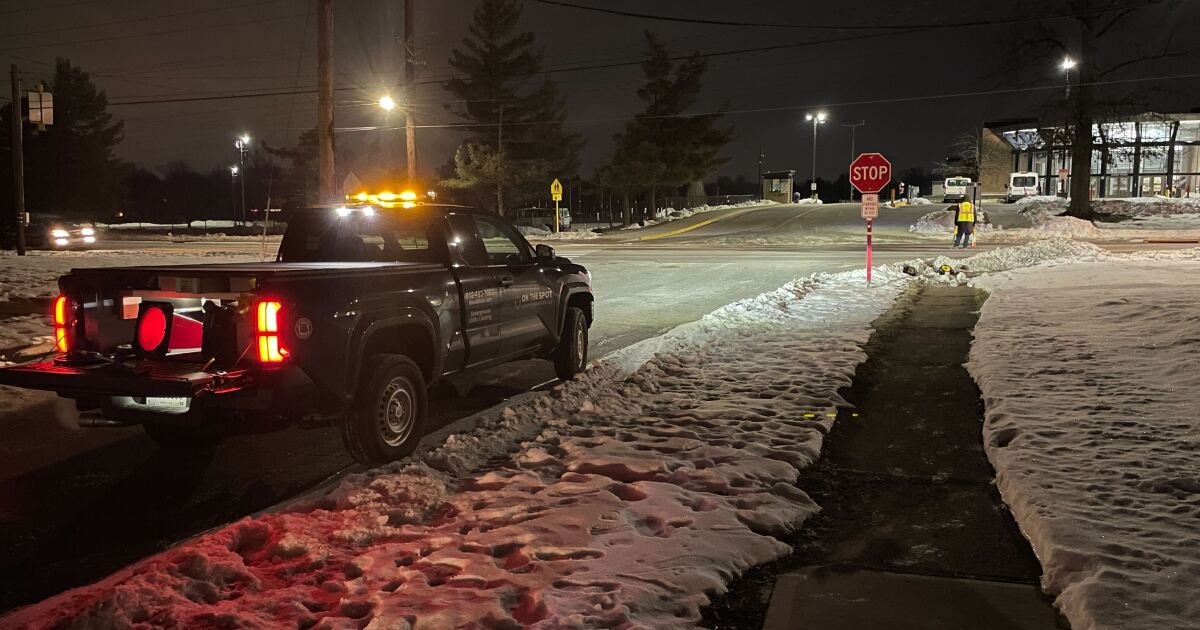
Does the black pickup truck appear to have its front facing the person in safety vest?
yes

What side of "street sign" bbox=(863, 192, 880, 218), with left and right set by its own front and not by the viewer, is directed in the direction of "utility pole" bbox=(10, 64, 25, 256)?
right

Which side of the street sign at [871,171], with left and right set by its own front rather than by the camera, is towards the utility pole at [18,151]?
right

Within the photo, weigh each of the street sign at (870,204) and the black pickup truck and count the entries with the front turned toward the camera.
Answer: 1

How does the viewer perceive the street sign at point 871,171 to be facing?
facing the viewer

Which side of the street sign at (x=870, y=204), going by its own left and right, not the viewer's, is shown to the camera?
front

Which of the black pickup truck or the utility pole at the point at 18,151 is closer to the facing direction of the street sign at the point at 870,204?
the black pickup truck

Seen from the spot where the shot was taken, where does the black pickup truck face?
facing away from the viewer and to the right of the viewer

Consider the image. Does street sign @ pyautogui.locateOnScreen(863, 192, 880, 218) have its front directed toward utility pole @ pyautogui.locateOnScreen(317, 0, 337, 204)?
no

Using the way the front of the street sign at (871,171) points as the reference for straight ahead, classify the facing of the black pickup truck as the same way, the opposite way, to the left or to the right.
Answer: the opposite way

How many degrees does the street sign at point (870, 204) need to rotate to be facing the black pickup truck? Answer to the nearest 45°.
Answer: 0° — it already faces it

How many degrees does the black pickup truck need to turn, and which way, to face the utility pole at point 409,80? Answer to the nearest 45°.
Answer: approximately 45° to its left

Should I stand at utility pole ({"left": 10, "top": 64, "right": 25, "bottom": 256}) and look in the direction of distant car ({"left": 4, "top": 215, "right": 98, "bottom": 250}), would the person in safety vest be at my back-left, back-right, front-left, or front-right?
back-right

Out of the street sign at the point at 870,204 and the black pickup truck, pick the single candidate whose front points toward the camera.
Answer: the street sign

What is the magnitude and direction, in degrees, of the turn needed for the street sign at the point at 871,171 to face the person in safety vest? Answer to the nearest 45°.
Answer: approximately 180°

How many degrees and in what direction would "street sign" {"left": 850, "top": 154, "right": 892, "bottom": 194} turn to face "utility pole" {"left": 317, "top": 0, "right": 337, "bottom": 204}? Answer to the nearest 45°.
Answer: approximately 90° to its right

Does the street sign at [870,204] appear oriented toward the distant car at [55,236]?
no

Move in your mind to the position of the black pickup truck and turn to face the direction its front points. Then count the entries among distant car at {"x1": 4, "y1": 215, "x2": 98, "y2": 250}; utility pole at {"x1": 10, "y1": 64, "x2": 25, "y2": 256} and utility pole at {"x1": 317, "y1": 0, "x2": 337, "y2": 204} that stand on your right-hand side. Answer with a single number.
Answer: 0
